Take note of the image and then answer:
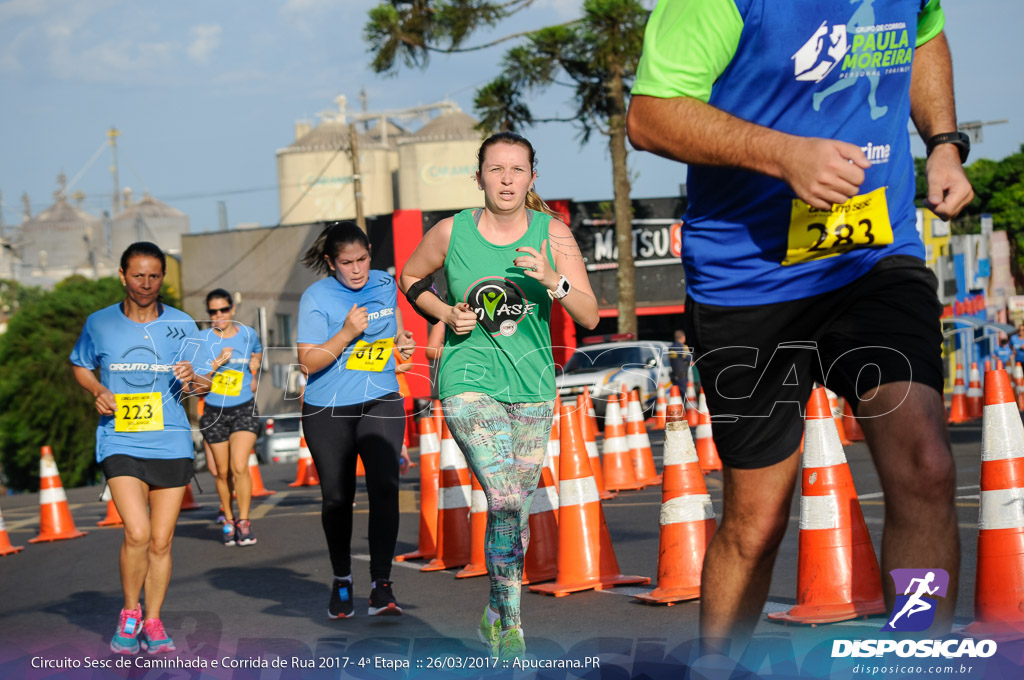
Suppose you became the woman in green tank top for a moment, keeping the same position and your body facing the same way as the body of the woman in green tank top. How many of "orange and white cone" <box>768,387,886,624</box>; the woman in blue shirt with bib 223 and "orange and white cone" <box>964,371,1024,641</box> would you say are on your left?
2

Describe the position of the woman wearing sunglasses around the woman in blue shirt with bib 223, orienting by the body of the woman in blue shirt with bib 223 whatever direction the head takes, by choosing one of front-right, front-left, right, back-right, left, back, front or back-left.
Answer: back

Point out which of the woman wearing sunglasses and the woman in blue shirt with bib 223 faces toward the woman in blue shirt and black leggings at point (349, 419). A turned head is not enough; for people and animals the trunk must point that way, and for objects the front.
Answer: the woman wearing sunglasses

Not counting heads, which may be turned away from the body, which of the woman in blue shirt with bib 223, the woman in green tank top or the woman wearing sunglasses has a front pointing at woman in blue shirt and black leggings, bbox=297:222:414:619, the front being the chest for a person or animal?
the woman wearing sunglasses

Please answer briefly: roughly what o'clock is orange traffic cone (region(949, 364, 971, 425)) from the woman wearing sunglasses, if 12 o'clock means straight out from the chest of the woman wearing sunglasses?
The orange traffic cone is roughly at 8 o'clock from the woman wearing sunglasses.

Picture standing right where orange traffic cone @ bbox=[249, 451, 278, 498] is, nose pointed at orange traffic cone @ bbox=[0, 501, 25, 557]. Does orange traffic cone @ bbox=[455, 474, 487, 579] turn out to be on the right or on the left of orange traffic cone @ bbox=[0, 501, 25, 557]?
left

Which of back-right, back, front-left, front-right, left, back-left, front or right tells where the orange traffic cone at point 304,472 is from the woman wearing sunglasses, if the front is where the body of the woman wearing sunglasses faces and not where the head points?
back

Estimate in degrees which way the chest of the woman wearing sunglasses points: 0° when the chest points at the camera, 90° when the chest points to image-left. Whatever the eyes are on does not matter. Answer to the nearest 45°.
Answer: approximately 0°

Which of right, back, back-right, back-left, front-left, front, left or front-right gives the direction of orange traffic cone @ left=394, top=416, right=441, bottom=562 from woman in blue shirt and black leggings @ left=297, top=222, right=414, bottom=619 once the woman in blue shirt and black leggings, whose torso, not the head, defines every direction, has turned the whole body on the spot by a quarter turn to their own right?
back-right

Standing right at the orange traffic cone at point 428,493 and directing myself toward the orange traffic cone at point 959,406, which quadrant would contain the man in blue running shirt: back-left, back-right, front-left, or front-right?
back-right
